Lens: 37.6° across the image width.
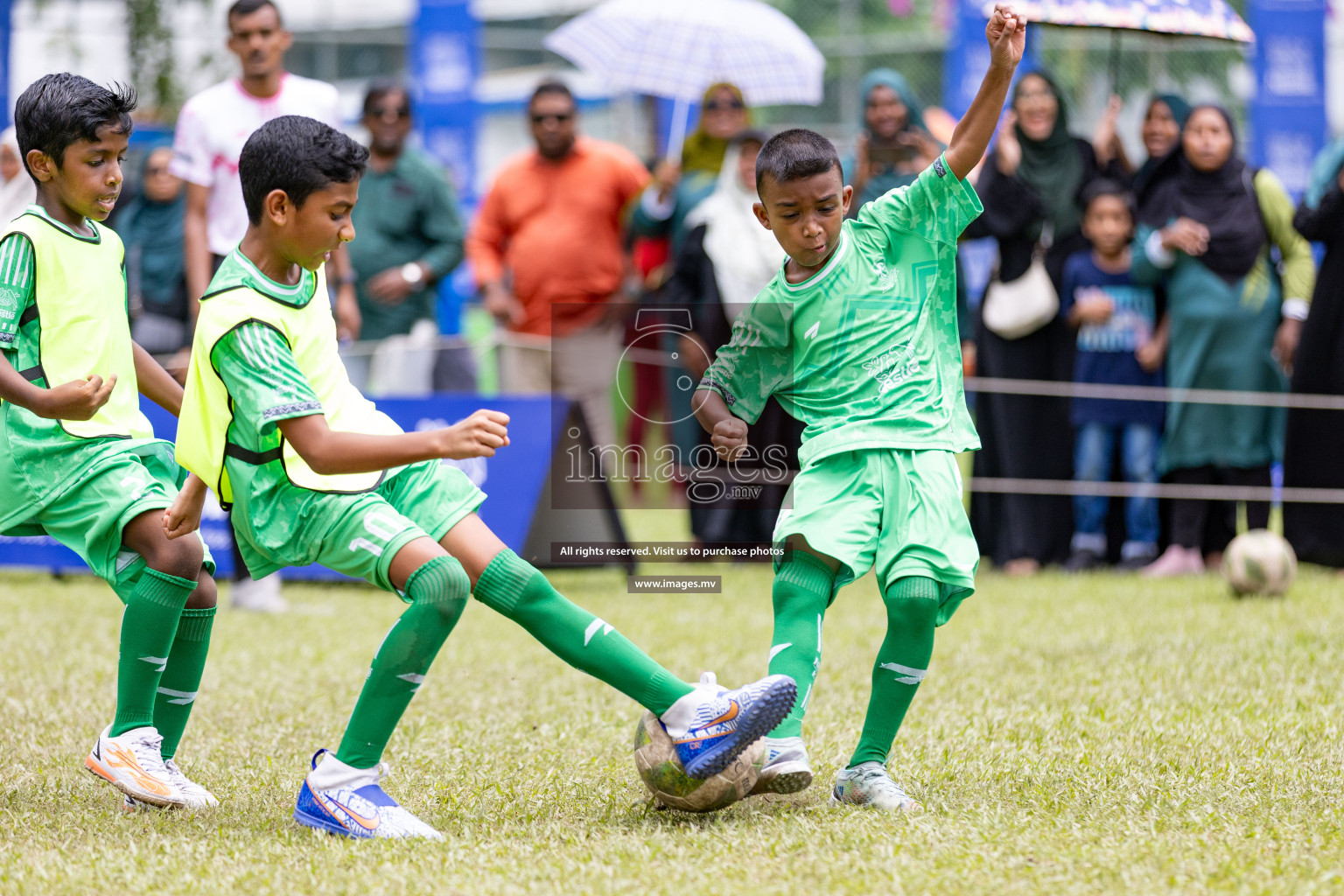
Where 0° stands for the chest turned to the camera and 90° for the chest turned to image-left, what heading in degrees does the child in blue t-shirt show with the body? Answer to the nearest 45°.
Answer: approximately 0°

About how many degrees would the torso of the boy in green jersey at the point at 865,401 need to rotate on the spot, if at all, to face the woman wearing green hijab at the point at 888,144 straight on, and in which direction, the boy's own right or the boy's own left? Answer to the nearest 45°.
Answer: approximately 180°

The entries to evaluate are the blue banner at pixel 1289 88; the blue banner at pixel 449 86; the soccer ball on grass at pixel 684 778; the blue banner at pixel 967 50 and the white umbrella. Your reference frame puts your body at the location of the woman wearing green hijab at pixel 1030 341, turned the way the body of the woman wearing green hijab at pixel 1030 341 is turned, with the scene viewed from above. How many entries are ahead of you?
1

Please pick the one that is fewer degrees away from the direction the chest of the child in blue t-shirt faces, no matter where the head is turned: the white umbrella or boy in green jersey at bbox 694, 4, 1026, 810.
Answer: the boy in green jersey

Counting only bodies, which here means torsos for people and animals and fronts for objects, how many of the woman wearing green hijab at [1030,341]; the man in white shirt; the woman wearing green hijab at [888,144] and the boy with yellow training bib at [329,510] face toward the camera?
3

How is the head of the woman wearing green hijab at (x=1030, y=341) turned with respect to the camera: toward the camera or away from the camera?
toward the camera

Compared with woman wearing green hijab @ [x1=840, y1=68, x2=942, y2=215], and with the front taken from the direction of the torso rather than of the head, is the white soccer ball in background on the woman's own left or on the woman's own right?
on the woman's own left

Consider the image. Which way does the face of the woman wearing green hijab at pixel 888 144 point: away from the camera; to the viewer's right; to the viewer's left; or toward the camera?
toward the camera

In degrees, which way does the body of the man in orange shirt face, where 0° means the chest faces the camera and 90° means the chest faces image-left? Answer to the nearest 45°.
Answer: approximately 0°

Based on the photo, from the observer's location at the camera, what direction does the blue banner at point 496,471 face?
facing the viewer

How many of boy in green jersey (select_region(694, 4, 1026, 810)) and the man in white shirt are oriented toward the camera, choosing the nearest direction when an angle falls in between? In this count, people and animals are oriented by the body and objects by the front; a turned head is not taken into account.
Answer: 2

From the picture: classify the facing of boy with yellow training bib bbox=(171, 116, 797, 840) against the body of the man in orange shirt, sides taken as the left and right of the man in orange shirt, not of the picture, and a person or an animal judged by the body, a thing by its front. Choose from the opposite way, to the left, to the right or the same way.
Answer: to the left

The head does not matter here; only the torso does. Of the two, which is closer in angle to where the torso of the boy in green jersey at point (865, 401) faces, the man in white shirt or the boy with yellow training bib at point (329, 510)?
the boy with yellow training bib

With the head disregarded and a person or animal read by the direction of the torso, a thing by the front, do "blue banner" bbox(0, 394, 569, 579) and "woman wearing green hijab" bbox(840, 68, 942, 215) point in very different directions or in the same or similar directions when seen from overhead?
same or similar directions

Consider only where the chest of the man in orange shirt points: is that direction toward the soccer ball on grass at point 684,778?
yes

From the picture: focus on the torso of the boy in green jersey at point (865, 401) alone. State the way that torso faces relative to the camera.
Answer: toward the camera

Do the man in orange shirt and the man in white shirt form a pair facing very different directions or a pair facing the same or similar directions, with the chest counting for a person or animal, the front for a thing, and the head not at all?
same or similar directions

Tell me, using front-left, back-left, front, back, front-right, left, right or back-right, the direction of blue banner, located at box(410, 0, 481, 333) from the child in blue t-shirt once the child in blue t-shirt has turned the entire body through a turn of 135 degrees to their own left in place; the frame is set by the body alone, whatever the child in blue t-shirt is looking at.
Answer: left

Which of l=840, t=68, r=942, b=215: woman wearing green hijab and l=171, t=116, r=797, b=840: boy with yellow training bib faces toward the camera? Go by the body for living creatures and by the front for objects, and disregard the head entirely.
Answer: the woman wearing green hijab
